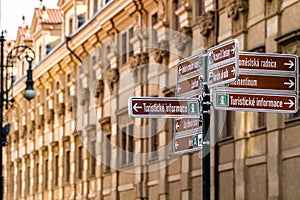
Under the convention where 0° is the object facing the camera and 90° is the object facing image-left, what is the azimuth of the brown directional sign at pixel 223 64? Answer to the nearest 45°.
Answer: approximately 45°

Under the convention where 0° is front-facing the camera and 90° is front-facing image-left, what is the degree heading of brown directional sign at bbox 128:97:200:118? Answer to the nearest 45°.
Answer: approximately 0°

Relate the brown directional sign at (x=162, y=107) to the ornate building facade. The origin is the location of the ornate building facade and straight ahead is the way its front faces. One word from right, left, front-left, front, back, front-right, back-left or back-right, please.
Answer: front-left

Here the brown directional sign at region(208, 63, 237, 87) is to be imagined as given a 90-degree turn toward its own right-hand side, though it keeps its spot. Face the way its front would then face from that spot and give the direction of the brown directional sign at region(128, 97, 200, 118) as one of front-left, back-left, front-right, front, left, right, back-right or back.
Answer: front

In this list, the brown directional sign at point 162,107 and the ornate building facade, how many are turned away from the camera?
0

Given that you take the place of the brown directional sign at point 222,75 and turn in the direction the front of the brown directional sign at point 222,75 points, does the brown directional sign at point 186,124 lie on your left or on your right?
on your right

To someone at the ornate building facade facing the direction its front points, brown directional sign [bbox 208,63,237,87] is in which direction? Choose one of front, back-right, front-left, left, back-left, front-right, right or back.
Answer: front-left

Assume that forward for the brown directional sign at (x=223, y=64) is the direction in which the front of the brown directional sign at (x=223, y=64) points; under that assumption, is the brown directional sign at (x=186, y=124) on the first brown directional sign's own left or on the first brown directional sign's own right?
on the first brown directional sign's own right
